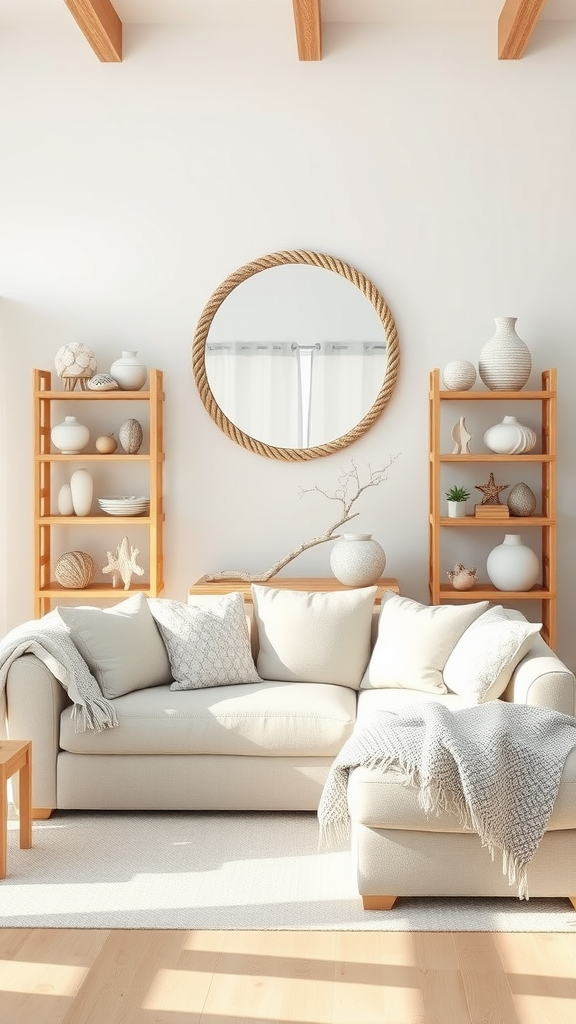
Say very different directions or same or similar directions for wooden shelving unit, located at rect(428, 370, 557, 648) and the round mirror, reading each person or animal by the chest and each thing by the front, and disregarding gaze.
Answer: same or similar directions

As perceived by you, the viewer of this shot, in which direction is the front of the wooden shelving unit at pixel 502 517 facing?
facing the viewer

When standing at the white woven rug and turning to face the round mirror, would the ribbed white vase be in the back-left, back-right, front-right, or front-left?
front-right

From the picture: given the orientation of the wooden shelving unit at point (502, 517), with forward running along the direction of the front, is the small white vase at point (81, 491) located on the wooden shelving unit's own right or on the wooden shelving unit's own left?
on the wooden shelving unit's own right

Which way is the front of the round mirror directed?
toward the camera

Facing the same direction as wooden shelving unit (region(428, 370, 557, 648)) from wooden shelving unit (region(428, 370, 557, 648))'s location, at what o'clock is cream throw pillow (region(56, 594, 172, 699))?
The cream throw pillow is roughly at 2 o'clock from the wooden shelving unit.

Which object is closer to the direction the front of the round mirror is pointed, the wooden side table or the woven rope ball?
the wooden side table

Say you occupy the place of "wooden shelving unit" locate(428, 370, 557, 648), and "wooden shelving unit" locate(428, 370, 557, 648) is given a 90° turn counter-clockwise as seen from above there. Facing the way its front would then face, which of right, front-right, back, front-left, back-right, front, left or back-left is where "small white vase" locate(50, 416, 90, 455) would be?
back

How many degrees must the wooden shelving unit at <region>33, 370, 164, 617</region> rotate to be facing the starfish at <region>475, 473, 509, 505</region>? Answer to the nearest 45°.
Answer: approximately 90° to its left

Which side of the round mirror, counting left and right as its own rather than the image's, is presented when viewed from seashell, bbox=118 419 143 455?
right

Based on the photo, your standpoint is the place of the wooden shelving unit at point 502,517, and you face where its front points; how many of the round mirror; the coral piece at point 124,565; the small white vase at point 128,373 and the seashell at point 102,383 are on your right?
4

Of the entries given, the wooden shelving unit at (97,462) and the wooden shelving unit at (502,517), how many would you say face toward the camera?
2

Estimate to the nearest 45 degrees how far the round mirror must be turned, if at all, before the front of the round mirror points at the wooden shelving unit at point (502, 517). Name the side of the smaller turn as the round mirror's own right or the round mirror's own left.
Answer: approximately 90° to the round mirror's own left

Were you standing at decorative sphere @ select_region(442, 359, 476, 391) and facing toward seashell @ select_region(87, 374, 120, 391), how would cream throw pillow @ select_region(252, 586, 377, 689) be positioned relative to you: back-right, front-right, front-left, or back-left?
front-left

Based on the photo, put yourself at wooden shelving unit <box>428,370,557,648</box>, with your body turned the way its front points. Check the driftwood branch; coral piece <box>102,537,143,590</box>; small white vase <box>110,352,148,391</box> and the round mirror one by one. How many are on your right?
4

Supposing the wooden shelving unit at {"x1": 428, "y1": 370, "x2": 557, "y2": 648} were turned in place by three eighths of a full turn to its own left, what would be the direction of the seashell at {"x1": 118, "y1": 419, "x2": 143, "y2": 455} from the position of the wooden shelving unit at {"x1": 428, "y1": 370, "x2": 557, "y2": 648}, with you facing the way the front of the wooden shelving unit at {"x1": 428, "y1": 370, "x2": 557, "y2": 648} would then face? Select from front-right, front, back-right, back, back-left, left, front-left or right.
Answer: back-left

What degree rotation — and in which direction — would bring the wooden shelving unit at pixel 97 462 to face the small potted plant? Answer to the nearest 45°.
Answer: approximately 90° to its left
